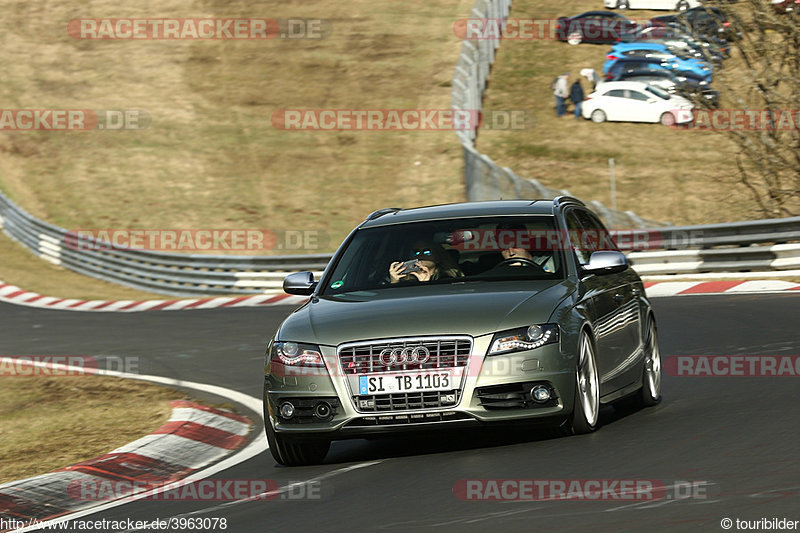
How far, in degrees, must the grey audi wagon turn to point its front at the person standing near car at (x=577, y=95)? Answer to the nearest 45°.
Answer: approximately 135° to its right

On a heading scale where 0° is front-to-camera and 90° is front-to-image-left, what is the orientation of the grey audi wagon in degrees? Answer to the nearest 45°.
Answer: approximately 45°

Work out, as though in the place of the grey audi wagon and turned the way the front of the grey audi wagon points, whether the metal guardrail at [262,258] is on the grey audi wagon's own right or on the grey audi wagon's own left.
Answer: on the grey audi wagon's own right

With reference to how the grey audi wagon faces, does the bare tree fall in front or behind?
behind

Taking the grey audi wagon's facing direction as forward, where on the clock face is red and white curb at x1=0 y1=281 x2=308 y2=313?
The red and white curb is roughly at 4 o'clock from the grey audi wagon.

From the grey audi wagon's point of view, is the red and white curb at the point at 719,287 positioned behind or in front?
behind

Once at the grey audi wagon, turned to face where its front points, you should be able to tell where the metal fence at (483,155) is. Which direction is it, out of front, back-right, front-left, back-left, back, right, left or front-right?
back-right
